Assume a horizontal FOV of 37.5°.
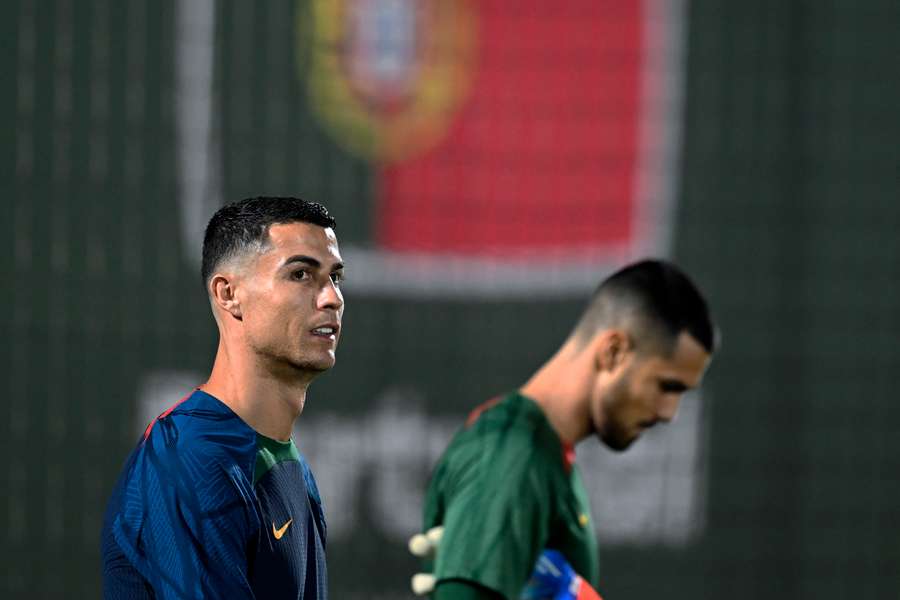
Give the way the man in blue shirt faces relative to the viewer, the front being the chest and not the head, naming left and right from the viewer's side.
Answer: facing the viewer and to the right of the viewer
